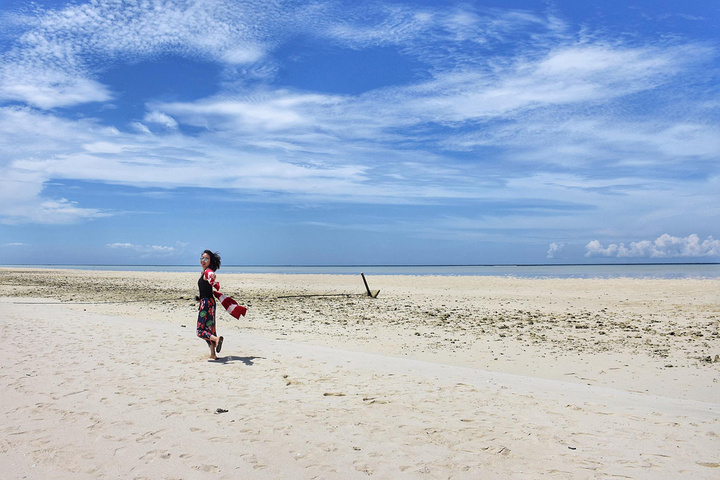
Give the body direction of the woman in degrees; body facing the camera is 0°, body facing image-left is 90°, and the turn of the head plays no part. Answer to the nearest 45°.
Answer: approximately 90°
